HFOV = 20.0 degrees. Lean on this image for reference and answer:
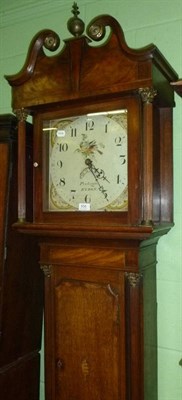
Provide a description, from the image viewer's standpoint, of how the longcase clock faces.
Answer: facing the viewer and to the left of the viewer
